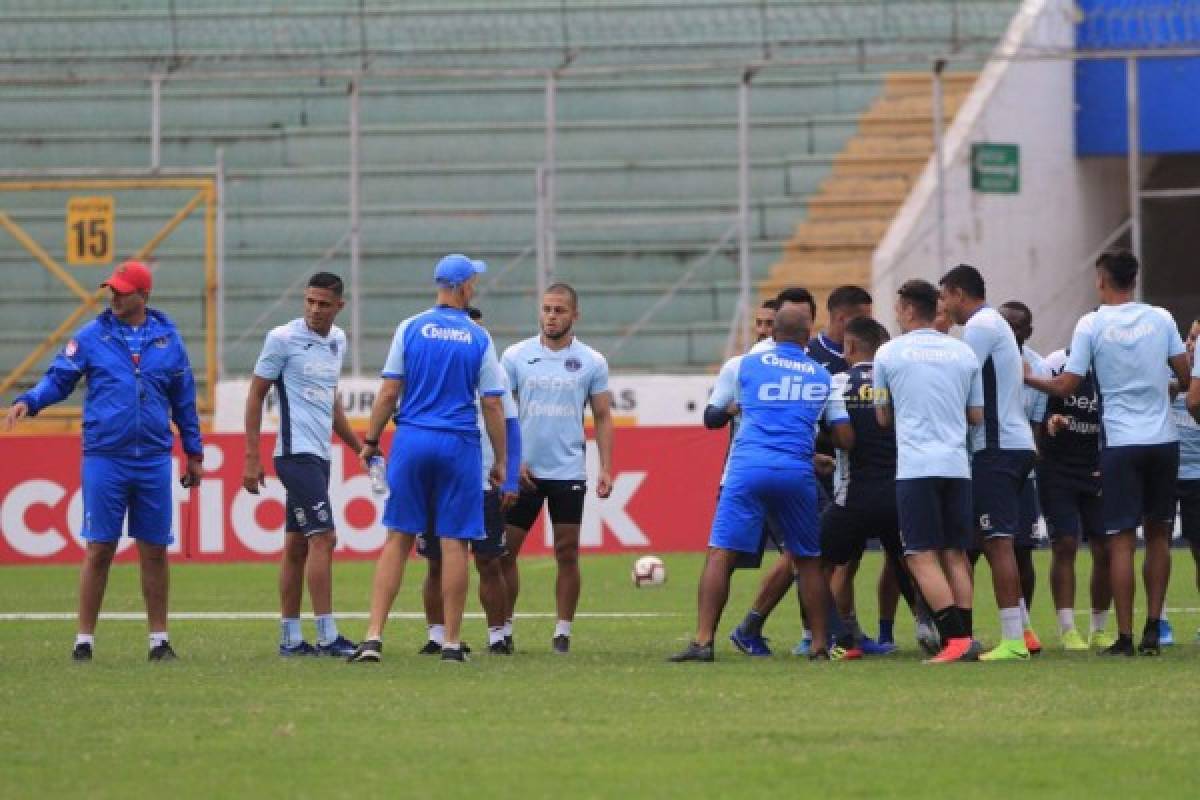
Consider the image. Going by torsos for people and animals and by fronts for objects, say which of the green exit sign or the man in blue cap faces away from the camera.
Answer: the man in blue cap

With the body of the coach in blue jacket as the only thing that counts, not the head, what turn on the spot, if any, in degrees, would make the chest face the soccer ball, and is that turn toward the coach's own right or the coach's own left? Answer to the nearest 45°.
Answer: approximately 135° to the coach's own left

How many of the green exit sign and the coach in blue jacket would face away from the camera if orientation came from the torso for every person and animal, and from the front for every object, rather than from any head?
0

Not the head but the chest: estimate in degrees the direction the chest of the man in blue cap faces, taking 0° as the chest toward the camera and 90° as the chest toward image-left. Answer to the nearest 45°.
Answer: approximately 180°

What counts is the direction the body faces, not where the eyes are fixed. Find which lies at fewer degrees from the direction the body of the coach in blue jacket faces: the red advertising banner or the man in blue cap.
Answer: the man in blue cap

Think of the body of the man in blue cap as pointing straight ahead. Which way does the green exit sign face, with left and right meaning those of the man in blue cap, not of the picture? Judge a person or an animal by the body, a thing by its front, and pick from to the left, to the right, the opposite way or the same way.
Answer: the opposite way

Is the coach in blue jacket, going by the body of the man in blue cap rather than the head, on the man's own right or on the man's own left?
on the man's own left

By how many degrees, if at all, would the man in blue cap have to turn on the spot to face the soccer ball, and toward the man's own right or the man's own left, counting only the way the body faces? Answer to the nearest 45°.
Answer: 0° — they already face it

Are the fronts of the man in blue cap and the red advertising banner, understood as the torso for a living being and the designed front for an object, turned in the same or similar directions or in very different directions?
very different directions

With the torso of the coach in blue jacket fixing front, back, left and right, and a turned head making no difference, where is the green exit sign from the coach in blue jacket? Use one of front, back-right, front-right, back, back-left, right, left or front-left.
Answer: back-left
